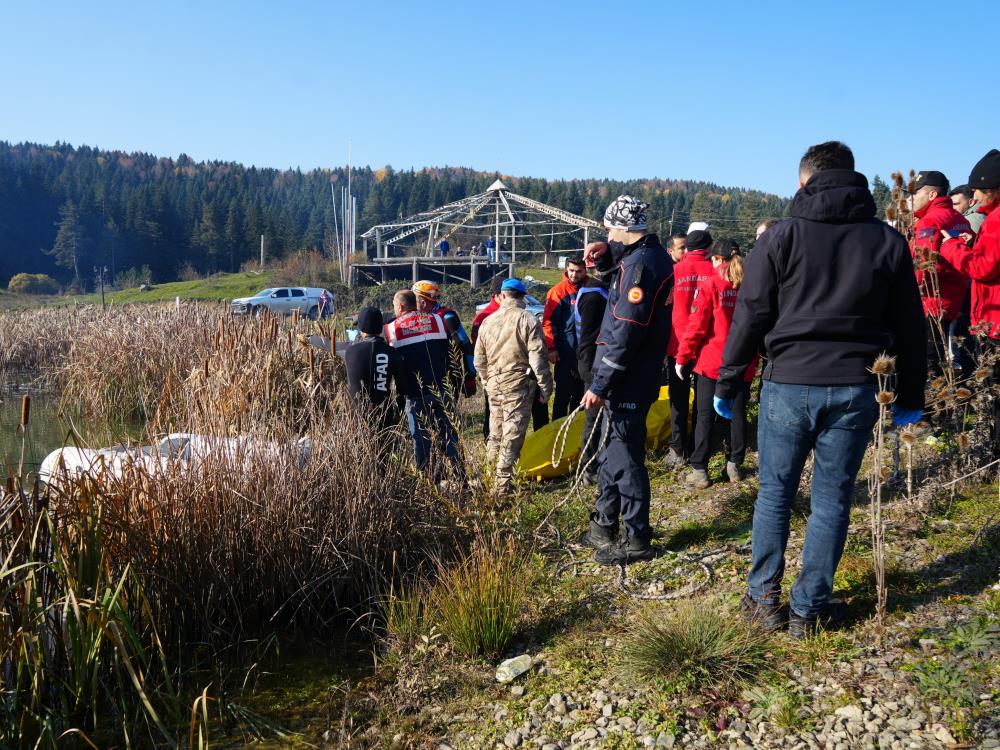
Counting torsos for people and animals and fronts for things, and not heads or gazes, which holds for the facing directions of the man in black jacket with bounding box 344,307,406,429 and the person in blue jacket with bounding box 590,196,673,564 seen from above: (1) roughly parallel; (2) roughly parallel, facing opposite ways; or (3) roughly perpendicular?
roughly perpendicular

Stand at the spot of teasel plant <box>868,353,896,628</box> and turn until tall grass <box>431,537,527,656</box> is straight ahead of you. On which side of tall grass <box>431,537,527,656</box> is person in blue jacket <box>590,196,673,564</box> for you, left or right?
right

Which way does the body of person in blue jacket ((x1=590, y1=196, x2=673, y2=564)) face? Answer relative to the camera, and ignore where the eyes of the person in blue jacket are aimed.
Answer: to the viewer's left

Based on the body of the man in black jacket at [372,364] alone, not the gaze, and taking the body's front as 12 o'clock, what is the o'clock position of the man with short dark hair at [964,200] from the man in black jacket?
The man with short dark hair is roughly at 3 o'clock from the man in black jacket.

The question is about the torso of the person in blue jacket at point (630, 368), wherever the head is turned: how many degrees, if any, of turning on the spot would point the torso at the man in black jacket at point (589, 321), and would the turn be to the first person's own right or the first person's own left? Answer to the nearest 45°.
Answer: approximately 90° to the first person's own right

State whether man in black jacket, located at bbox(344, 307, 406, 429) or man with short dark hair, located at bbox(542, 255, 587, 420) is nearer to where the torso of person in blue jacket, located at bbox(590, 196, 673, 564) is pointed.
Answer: the man in black jacket

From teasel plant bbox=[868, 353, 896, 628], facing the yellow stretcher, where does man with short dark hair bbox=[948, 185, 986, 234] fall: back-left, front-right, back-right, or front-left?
front-right

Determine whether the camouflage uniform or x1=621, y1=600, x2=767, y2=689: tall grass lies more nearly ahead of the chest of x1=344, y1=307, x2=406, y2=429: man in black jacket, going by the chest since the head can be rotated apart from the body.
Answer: the camouflage uniform

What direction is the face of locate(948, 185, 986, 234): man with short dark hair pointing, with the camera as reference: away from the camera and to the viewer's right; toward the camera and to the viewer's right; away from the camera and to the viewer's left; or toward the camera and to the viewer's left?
toward the camera and to the viewer's left

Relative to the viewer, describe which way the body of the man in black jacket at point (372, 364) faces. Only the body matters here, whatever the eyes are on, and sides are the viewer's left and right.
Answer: facing away from the viewer

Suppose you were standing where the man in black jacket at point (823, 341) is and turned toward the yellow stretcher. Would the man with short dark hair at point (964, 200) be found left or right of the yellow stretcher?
right
